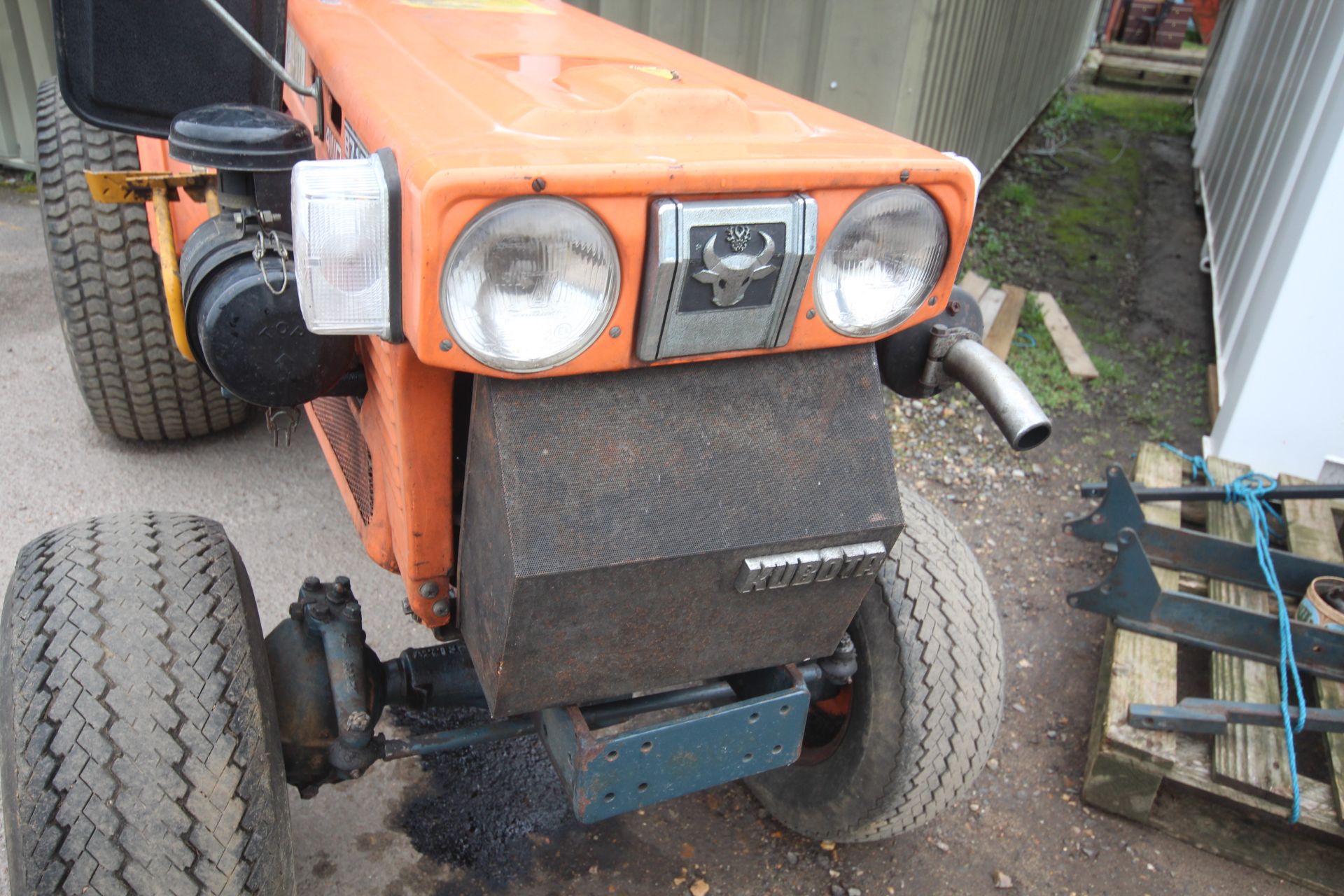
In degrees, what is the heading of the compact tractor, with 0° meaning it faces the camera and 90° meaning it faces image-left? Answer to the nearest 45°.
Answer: approximately 315°

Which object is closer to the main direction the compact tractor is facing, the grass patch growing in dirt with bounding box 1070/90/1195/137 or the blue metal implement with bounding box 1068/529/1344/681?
the blue metal implement

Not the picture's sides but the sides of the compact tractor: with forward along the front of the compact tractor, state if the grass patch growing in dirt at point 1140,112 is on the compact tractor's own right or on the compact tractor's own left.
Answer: on the compact tractor's own left

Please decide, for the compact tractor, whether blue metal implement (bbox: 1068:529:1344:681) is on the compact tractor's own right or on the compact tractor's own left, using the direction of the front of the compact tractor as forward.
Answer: on the compact tractor's own left

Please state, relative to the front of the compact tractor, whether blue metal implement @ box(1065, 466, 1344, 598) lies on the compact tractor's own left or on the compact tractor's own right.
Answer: on the compact tractor's own left

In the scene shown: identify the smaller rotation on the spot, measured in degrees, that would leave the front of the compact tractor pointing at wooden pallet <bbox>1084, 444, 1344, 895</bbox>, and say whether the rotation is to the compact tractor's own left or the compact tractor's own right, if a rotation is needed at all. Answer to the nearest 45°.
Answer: approximately 45° to the compact tractor's own left

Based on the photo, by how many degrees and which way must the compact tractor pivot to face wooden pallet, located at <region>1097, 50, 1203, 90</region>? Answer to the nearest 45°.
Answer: approximately 90° to its left

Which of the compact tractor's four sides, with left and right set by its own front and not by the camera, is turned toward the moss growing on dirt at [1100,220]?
left
